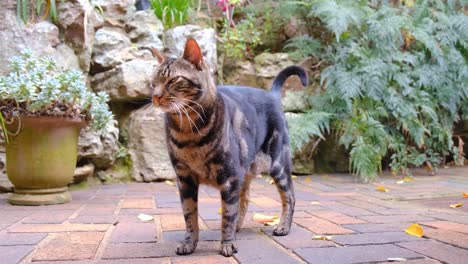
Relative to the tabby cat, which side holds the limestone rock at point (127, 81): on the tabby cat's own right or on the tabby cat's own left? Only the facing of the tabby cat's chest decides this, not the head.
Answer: on the tabby cat's own right

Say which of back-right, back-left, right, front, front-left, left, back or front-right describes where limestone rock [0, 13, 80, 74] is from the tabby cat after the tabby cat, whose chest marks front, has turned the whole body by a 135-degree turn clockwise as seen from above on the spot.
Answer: front-left

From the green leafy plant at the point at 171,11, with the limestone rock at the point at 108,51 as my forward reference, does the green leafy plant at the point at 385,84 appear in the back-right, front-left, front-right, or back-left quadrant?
back-left

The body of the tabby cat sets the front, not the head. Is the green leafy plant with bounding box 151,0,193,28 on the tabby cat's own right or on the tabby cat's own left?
on the tabby cat's own right

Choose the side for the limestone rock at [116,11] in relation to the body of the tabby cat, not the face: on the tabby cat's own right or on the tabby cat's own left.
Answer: on the tabby cat's own right

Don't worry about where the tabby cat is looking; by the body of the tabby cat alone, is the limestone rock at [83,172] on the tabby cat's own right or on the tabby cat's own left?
on the tabby cat's own right

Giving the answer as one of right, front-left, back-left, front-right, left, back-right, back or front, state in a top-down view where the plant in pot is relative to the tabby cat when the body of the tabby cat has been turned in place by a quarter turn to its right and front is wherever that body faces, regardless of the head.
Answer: front

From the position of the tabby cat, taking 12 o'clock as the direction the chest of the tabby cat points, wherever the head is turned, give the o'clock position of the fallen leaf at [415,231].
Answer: The fallen leaf is roughly at 7 o'clock from the tabby cat.

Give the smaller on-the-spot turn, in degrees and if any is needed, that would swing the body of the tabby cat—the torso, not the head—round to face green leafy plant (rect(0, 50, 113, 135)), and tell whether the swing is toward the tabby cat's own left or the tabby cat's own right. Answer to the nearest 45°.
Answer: approximately 90° to the tabby cat's own right

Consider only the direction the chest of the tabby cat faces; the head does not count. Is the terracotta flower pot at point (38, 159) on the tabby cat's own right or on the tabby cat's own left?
on the tabby cat's own right

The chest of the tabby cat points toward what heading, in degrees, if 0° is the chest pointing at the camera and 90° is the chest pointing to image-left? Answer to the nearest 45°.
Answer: approximately 45°
